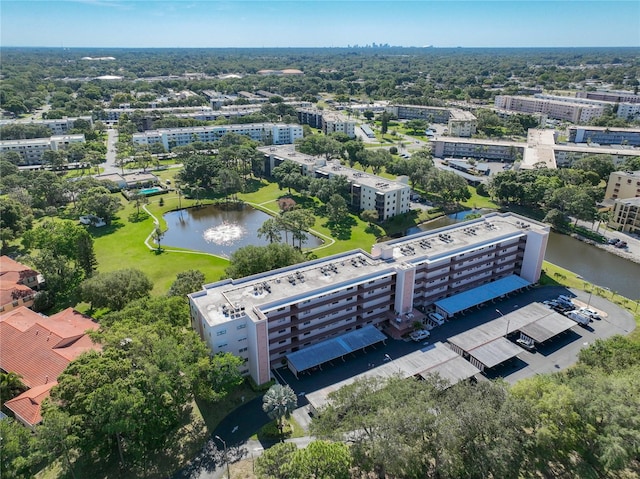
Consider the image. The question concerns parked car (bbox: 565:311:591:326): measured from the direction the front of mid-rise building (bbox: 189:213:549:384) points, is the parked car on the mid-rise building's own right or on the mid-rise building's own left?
on the mid-rise building's own left

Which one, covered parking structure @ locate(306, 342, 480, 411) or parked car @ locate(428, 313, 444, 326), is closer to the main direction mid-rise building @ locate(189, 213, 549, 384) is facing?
the covered parking structure

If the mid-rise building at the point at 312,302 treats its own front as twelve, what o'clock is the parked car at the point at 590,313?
The parked car is roughly at 10 o'clock from the mid-rise building.

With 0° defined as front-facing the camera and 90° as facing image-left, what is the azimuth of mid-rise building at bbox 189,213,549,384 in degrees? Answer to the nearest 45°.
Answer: approximately 315°

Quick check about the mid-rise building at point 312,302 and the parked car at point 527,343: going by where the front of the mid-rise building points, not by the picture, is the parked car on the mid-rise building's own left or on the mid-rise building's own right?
on the mid-rise building's own left

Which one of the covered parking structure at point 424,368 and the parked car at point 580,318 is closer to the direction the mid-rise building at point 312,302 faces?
the covered parking structure
